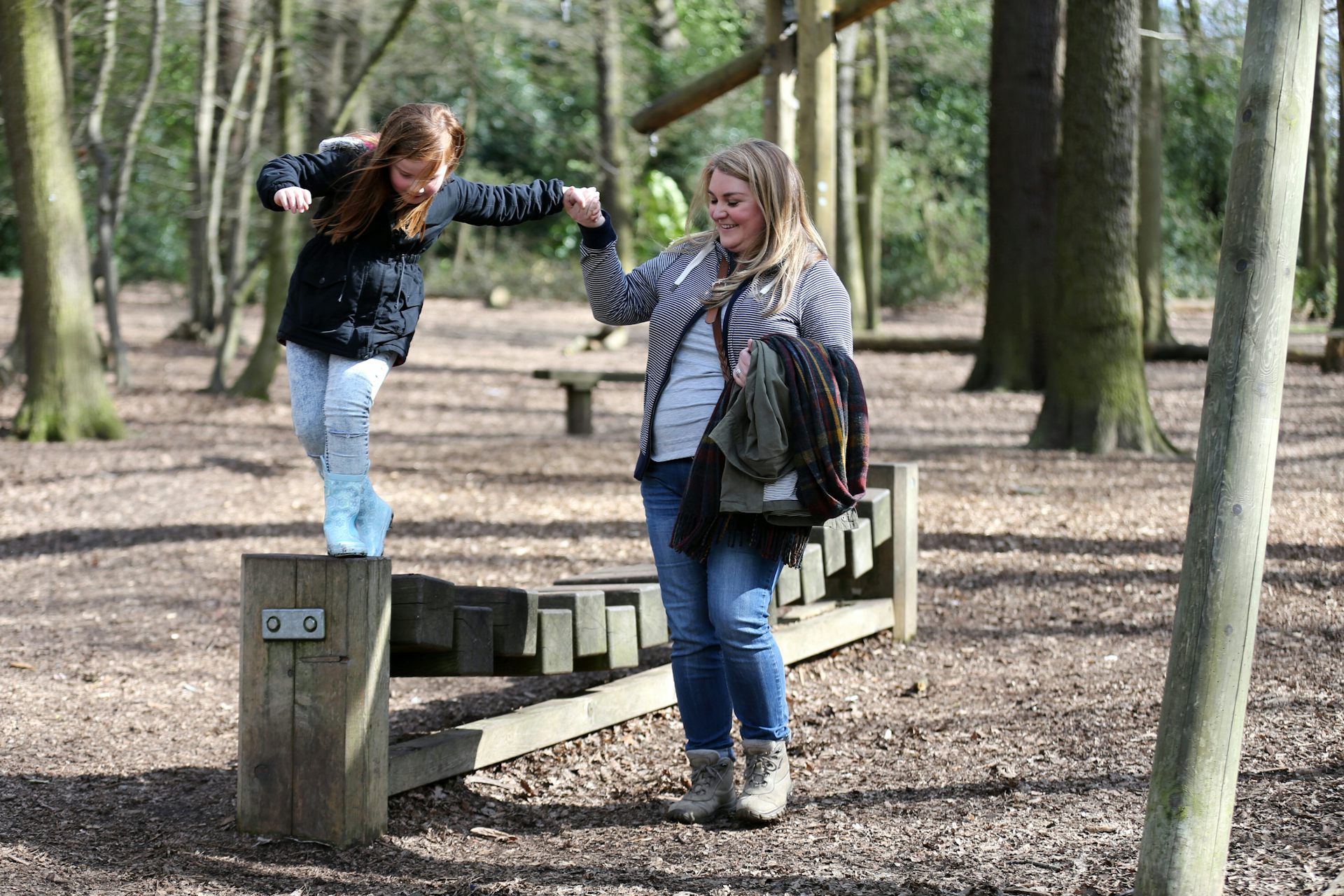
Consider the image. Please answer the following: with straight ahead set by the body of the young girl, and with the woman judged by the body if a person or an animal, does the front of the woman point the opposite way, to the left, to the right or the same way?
to the right

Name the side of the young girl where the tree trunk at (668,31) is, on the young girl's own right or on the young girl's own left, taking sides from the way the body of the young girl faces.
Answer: on the young girl's own left

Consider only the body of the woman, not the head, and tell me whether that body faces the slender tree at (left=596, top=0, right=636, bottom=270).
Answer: no

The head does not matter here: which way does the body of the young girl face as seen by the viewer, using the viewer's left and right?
facing the viewer and to the right of the viewer

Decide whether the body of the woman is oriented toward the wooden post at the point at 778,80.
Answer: no

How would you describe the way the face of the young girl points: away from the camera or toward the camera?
toward the camera

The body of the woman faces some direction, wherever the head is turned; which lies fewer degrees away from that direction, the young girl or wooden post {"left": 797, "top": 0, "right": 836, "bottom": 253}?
the young girl

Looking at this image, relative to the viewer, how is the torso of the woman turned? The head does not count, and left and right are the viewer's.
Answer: facing the viewer and to the left of the viewer

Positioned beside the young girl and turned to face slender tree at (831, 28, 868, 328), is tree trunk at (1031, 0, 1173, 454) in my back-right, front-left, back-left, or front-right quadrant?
front-right

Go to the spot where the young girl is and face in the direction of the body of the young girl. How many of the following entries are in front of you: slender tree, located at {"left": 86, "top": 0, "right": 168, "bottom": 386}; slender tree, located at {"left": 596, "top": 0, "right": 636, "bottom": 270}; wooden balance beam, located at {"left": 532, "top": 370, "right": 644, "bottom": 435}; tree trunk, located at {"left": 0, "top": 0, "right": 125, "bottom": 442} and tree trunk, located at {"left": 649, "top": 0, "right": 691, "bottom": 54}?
0

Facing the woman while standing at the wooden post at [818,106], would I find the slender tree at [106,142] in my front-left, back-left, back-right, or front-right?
back-right

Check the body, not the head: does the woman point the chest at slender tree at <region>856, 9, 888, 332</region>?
no

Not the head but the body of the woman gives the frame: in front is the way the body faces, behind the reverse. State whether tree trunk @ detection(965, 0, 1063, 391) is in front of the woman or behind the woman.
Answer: behind

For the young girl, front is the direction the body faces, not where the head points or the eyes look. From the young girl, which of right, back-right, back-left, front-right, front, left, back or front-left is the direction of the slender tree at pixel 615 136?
back-left

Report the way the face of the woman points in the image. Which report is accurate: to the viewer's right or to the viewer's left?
to the viewer's left

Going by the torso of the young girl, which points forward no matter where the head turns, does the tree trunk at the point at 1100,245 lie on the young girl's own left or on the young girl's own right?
on the young girl's own left

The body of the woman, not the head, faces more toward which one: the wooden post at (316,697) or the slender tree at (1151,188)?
the wooden post

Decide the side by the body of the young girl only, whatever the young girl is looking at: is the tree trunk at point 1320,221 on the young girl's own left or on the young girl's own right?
on the young girl's own left

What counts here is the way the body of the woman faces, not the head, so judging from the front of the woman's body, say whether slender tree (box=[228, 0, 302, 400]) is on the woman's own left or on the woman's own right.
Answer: on the woman's own right

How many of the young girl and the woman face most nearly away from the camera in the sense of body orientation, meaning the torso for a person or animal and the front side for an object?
0
